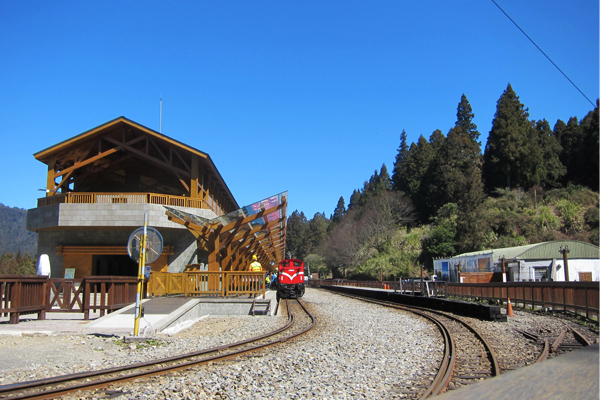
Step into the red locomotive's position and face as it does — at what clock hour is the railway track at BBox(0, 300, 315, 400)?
The railway track is roughly at 12 o'clock from the red locomotive.

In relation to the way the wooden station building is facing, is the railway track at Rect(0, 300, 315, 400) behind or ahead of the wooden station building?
ahead

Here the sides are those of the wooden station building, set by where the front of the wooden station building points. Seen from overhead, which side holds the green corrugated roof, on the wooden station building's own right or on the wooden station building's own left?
on the wooden station building's own left

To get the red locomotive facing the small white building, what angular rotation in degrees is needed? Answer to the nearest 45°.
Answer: approximately 90° to its left

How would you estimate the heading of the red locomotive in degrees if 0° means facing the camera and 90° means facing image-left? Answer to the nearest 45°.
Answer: approximately 0°

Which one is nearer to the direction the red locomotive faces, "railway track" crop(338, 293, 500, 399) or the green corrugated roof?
the railway track

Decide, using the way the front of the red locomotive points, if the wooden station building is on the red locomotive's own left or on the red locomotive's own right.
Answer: on the red locomotive's own right
